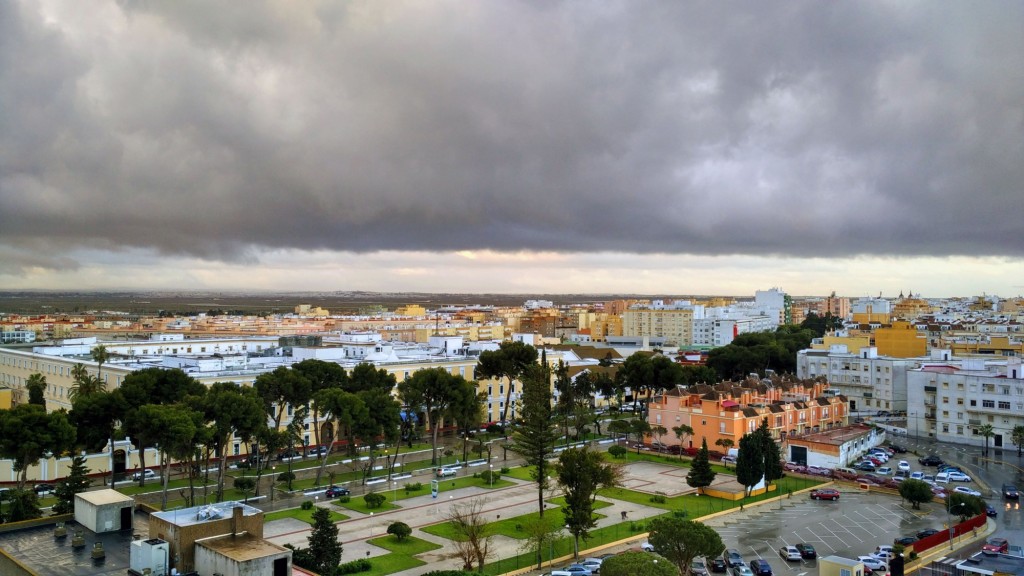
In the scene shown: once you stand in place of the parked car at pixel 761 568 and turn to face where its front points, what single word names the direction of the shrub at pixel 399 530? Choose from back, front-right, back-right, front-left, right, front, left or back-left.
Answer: front-left

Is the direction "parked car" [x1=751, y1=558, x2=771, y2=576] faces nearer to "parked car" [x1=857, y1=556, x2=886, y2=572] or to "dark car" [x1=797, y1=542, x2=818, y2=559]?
the dark car

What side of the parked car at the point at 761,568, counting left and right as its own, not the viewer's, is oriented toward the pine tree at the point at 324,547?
left

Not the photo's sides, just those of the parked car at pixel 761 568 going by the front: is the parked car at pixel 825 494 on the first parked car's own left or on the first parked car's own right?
on the first parked car's own right

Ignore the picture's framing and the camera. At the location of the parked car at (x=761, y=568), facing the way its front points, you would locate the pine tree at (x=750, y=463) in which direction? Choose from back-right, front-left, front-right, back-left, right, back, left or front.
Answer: front-right

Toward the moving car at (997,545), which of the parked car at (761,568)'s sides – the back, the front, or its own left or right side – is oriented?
right

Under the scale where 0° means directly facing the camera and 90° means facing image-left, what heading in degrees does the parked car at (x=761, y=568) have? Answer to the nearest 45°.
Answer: approximately 135°
